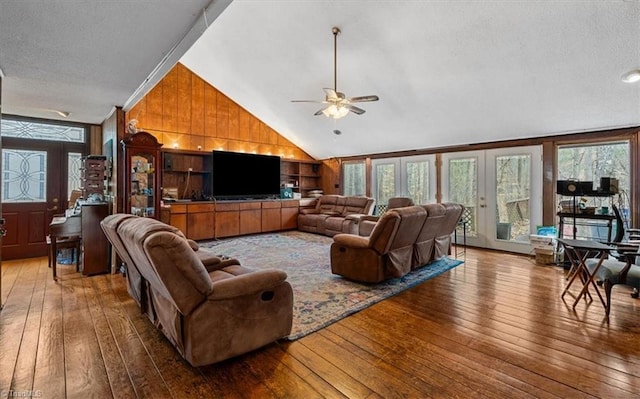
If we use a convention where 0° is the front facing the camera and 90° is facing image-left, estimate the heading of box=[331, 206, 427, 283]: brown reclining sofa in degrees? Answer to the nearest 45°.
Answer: approximately 135°

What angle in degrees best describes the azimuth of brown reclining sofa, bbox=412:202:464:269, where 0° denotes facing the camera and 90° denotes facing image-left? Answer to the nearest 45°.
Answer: approximately 135°

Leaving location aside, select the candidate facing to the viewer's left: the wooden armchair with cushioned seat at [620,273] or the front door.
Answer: the wooden armchair with cushioned seat

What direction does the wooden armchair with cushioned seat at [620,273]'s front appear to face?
to the viewer's left

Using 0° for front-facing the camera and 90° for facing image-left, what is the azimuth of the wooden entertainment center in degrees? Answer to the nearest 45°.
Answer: approximately 315°
